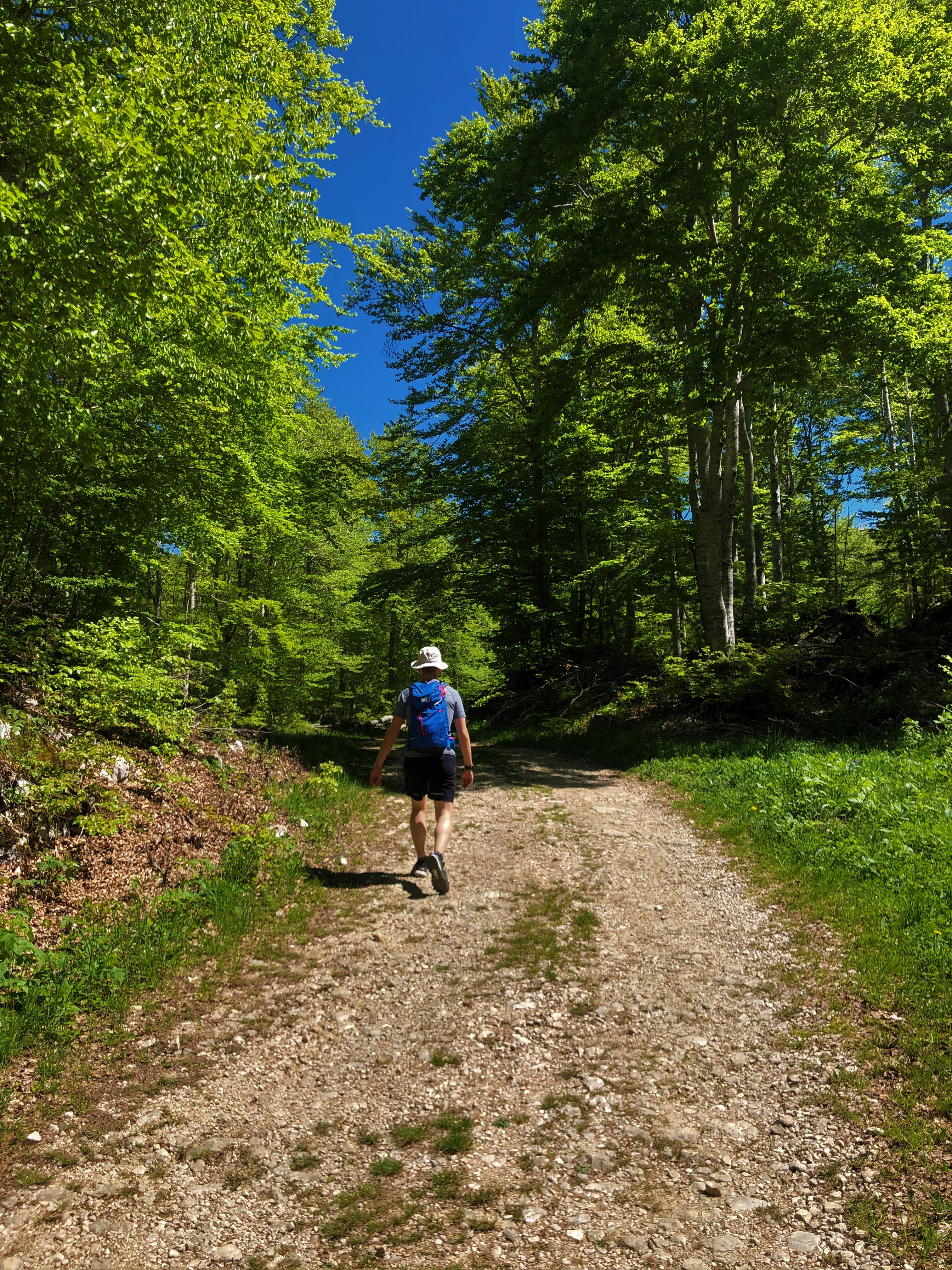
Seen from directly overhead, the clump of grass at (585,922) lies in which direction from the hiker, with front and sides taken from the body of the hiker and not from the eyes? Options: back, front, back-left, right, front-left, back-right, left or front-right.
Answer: back-right

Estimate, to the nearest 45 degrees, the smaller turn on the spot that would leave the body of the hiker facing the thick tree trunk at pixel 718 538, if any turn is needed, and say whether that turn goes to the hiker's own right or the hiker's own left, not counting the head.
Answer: approximately 45° to the hiker's own right

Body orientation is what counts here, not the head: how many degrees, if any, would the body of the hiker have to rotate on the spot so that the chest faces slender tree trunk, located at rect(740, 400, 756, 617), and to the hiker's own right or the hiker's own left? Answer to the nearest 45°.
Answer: approximately 45° to the hiker's own right

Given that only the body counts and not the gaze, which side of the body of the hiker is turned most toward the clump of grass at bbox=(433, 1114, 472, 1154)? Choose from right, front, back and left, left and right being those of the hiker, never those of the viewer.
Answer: back

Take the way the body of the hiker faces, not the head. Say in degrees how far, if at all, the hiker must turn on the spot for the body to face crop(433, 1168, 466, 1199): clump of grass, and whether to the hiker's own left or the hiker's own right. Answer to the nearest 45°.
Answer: approximately 180°

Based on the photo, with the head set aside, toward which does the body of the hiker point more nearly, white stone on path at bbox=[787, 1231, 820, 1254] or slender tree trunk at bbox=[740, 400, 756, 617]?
the slender tree trunk

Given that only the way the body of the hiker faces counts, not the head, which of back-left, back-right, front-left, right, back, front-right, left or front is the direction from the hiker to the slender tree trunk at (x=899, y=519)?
front-right

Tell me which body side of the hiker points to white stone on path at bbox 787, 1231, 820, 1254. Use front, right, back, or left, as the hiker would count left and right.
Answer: back

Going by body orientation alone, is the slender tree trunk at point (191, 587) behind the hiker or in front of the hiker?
in front

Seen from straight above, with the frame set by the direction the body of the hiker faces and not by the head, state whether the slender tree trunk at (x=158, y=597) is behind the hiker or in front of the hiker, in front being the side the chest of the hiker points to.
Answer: in front

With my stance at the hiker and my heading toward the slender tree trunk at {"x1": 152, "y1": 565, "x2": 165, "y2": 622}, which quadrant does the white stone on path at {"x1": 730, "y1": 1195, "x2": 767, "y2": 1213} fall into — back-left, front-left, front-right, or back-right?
back-left

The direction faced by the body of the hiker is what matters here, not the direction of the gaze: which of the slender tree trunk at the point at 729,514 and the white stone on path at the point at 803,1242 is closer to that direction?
the slender tree trunk

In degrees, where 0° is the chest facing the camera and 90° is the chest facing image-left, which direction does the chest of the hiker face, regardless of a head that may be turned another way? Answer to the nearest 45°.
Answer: approximately 180°
